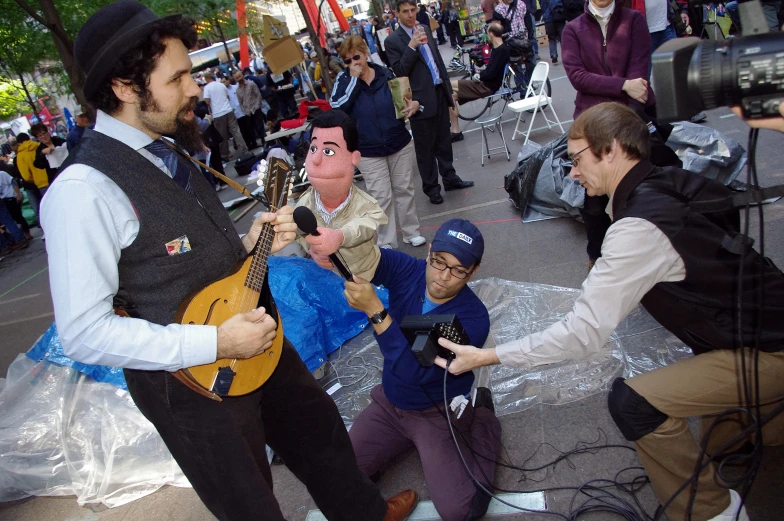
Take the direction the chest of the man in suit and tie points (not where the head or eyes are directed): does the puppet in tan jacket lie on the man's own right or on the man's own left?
on the man's own right

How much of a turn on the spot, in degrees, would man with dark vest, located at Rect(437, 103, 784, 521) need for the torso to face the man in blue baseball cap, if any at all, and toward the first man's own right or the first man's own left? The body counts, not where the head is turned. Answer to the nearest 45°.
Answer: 0° — they already face them

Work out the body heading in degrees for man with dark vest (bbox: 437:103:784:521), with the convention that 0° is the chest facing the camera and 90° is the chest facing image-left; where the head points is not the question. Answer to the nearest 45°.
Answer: approximately 90°

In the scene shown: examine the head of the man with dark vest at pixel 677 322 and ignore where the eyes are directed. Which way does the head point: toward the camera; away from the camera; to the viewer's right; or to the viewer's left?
to the viewer's left

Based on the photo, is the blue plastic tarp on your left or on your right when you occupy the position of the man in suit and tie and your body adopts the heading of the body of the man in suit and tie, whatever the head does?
on your right

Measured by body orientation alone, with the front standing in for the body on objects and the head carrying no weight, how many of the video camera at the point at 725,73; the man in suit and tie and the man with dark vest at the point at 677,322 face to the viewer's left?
2

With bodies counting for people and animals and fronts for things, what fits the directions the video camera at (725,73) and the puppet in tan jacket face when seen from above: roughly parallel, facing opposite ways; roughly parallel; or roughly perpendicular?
roughly perpendicular
